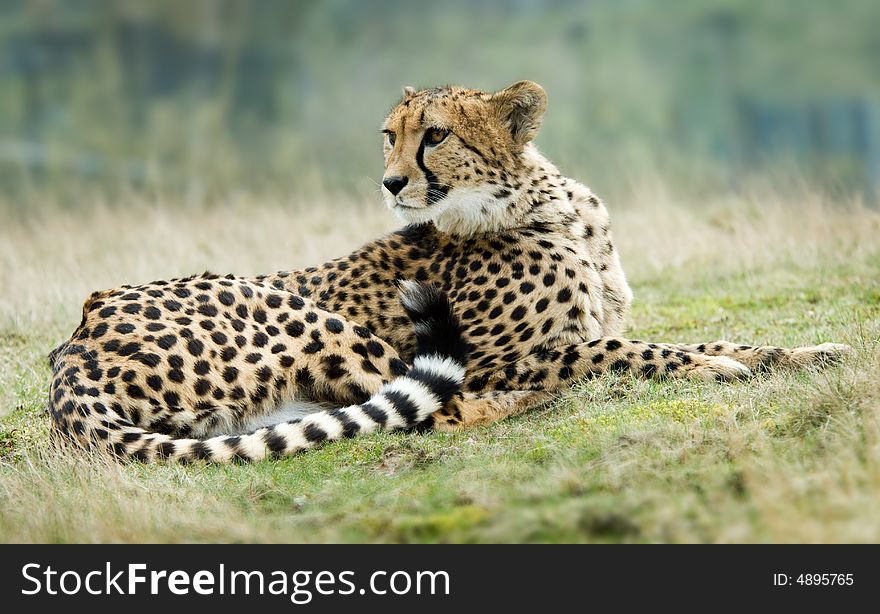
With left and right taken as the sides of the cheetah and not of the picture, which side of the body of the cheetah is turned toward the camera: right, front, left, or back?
right
